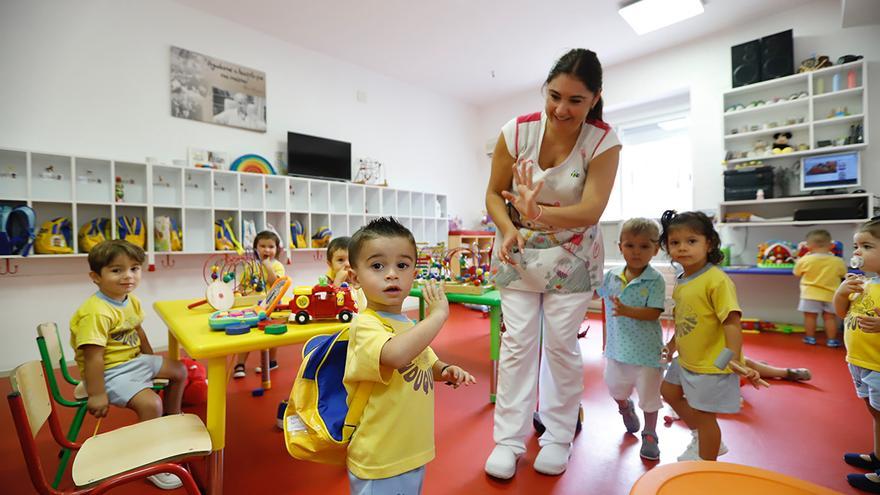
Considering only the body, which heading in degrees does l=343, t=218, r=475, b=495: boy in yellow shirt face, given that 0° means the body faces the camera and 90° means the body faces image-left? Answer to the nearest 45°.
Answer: approximately 315°

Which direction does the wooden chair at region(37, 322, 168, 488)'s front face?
to the viewer's right

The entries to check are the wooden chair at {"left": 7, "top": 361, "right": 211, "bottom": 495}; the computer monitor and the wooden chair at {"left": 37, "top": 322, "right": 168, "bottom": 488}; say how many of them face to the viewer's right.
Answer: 2

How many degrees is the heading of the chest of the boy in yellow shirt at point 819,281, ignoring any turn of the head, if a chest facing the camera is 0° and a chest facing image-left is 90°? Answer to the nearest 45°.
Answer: approximately 180°

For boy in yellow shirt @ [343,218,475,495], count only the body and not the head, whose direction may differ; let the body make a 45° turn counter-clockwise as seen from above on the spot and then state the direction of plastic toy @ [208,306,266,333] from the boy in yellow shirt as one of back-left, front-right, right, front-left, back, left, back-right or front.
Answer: back-left

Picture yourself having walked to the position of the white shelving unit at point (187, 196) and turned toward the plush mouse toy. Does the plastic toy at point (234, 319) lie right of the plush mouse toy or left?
right

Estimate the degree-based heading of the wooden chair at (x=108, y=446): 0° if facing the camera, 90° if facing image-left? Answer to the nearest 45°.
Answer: approximately 270°
